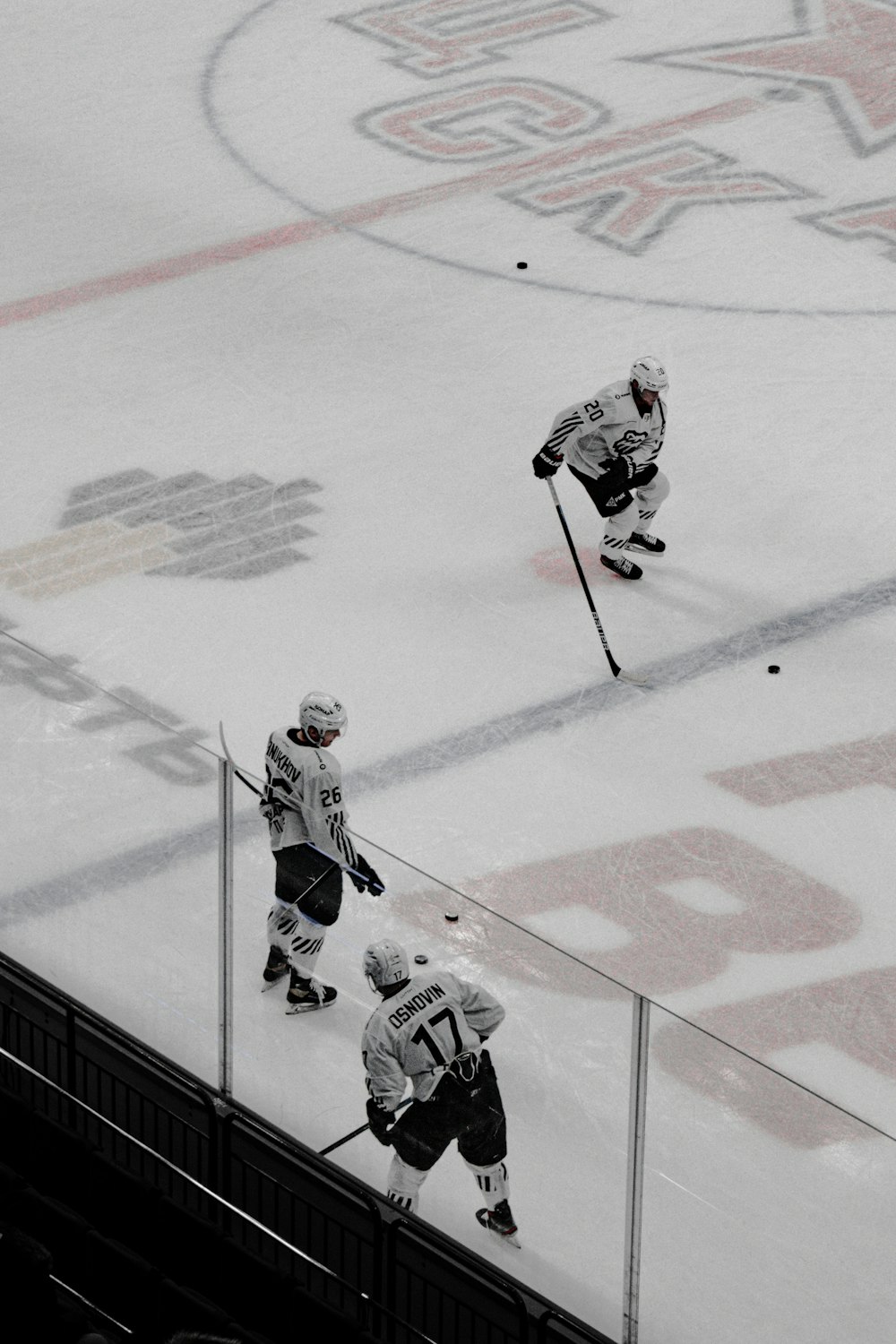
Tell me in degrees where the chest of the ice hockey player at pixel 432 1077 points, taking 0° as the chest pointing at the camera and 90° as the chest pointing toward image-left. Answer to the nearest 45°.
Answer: approximately 135°

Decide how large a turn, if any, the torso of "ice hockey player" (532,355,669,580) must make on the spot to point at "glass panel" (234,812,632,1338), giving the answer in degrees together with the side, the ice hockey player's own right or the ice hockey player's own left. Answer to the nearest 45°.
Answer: approximately 45° to the ice hockey player's own right

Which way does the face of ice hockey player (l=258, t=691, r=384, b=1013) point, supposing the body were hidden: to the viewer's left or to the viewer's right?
to the viewer's right

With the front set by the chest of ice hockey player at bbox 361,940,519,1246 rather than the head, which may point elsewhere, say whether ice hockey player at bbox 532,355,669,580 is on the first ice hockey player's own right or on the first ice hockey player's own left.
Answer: on the first ice hockey player's own right

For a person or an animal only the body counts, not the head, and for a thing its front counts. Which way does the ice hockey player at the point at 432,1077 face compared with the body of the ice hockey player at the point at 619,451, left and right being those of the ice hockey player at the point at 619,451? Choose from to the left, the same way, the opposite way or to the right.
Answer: the opposite way
